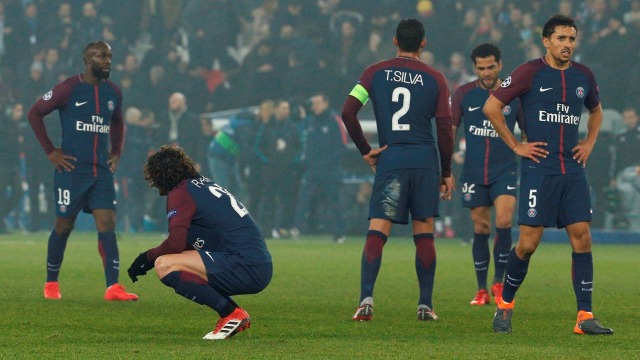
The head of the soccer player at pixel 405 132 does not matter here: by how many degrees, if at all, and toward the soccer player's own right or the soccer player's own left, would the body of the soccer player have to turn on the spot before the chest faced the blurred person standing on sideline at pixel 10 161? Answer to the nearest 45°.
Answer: approximately 45° to the soccer player's own left

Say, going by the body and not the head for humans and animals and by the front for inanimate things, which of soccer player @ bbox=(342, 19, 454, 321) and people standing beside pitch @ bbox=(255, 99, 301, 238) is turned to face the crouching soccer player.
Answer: the people standing beside pitch

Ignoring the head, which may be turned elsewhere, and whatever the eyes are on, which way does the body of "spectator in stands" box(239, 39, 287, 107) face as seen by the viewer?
toward the camera

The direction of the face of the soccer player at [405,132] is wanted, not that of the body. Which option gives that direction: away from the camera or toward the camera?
away from the camera

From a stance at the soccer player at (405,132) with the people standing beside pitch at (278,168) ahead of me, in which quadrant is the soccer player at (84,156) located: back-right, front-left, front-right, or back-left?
front-left

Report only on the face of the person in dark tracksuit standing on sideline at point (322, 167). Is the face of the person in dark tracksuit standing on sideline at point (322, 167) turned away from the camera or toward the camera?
toward the camera

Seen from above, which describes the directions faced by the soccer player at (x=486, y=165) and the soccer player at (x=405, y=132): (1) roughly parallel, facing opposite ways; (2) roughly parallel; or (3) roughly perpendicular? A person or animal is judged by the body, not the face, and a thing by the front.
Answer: roughly parallel, facing opposite ways

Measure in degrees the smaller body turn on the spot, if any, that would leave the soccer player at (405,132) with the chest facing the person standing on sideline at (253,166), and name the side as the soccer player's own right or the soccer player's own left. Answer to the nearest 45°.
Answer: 0° — they already face them

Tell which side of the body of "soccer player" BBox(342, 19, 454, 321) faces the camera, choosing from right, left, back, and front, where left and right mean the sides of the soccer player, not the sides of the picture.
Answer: back

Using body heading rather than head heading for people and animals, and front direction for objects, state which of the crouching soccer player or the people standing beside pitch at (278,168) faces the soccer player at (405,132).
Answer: the people standing beside pitch

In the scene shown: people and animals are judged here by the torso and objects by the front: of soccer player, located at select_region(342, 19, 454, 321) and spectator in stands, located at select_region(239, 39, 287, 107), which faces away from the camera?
the soccer player

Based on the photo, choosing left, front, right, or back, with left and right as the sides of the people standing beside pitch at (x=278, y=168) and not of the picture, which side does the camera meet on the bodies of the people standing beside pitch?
front

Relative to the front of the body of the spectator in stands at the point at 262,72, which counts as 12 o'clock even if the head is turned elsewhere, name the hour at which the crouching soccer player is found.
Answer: The crouching soccer player is roughly at 12 o'clock from the spectator in stands.

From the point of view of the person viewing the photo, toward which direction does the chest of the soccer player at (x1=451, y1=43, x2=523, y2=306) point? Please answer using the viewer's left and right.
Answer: facing the viewer

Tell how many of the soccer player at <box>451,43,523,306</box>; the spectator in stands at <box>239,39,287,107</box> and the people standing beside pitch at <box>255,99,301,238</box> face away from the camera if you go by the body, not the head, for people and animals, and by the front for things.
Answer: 0

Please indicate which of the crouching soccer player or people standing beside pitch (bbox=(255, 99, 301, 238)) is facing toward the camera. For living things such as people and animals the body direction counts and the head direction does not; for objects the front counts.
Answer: the people standing beside pitch
